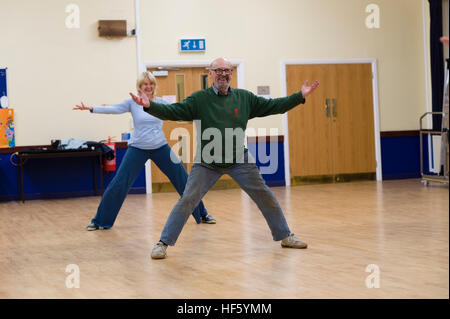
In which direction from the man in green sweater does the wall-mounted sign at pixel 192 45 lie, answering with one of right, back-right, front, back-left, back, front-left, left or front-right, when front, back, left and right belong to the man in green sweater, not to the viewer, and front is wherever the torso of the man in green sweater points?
back

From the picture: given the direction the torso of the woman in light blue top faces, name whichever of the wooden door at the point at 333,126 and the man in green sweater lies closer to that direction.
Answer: the man in green sweater

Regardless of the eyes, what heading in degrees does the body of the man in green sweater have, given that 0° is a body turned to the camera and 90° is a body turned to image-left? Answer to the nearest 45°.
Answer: approximately 0°

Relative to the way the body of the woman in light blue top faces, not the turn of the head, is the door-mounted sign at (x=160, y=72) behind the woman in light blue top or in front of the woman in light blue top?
behind

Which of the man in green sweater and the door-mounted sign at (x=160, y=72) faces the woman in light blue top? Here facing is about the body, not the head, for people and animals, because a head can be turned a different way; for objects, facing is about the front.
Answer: the door-mounted sign
